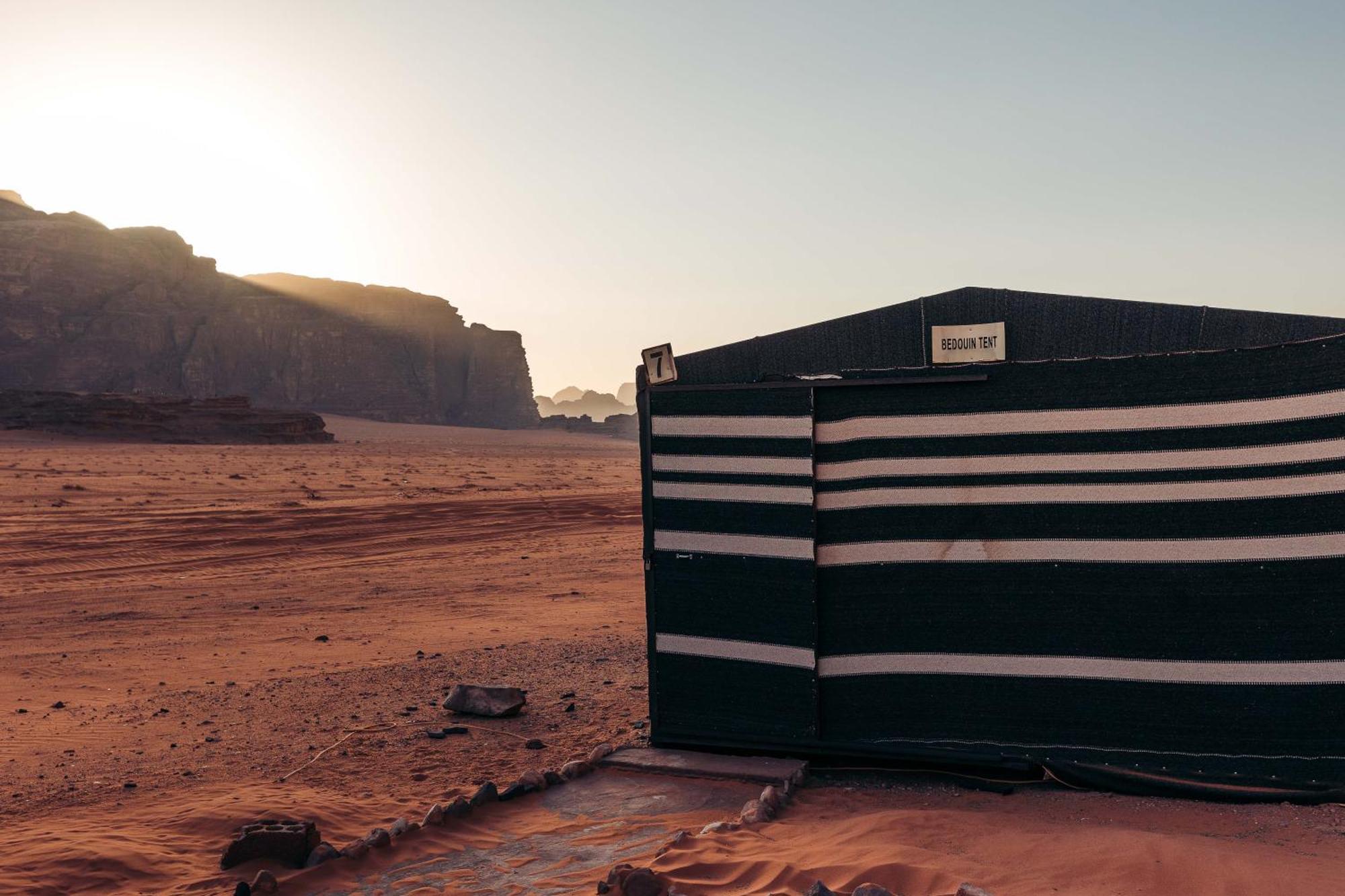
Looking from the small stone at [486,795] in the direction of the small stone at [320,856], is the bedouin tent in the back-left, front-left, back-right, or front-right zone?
back-left

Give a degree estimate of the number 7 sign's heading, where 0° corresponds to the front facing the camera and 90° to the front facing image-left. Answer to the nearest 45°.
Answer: approximately 0°

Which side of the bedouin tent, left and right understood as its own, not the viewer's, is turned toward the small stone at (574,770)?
right

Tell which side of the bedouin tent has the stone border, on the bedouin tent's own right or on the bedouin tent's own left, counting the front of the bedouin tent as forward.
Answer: on the bedouin tent's own right

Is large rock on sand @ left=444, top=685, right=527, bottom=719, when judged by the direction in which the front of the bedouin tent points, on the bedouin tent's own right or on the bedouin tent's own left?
on the bedouin tent's own right

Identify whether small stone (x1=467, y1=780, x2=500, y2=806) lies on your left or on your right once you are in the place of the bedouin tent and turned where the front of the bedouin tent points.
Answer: on your right

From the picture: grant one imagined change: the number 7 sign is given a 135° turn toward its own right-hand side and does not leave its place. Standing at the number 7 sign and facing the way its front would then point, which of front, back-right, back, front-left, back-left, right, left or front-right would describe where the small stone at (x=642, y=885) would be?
back-left

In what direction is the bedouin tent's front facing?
toward the camera
